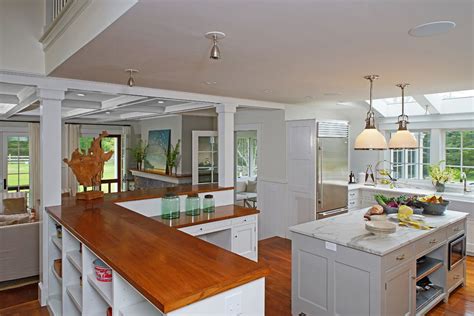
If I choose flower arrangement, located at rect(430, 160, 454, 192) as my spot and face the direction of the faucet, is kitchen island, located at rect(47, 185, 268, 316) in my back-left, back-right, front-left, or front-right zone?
back-right

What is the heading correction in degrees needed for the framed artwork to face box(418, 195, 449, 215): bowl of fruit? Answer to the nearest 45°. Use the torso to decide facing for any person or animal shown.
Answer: approximately 90° to its left

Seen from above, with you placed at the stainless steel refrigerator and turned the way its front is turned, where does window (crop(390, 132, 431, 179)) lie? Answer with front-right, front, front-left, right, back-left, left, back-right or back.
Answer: left

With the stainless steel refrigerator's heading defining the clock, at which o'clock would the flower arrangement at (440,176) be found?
The flower arrangement is roughly at 10 o'clock from the stainless steel refrigerator.

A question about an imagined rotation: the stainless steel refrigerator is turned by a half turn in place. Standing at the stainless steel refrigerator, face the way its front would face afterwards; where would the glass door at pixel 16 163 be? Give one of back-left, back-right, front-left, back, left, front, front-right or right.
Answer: front-left

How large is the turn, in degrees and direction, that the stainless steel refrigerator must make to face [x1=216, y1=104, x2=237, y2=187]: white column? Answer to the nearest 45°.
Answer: approximately 90° to its right

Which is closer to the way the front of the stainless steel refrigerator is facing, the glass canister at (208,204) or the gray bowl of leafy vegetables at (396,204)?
the gray bowl of leafy vegetables

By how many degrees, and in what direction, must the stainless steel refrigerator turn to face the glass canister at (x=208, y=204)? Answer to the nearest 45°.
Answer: approximately 90° to its right

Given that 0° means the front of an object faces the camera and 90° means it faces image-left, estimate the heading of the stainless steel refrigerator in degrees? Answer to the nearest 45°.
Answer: approximately 315°

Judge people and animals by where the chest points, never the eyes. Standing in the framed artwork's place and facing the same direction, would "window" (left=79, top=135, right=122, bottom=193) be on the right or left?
on its right

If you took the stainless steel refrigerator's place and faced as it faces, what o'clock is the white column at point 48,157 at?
The white column is roughly at 3 o'clock from the stainless steel refrigerator.

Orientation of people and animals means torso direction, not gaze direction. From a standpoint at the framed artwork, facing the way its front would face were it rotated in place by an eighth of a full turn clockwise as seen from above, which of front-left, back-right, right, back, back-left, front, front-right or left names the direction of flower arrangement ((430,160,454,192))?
back-left

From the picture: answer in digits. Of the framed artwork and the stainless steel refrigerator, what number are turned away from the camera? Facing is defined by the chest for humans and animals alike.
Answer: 0

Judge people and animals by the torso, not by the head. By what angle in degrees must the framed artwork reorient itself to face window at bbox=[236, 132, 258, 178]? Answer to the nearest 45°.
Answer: approximately 90° to its left

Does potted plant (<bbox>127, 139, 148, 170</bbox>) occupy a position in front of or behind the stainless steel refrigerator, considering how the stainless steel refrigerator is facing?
behind

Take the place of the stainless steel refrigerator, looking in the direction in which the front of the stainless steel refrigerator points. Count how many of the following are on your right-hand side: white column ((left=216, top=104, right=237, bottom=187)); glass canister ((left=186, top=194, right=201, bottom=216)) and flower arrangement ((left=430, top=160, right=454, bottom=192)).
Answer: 2

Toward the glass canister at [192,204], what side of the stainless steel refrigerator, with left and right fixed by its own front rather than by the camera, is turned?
right
